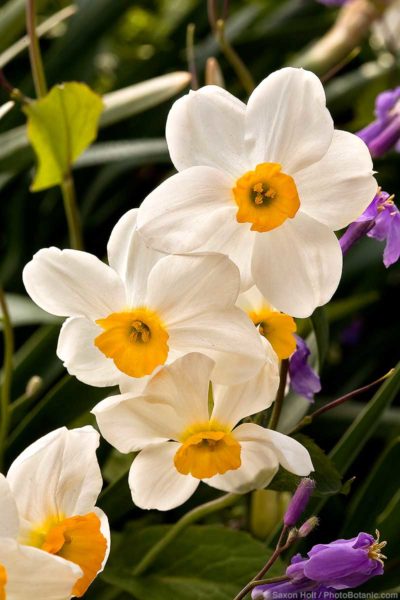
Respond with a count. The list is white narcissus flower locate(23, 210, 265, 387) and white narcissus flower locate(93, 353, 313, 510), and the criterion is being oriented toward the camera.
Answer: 2

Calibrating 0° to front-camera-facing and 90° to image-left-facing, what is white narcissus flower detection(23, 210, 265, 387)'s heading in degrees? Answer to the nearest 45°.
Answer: approximately 0°

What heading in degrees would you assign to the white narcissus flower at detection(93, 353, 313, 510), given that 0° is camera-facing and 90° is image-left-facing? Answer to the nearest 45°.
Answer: approximately 0°

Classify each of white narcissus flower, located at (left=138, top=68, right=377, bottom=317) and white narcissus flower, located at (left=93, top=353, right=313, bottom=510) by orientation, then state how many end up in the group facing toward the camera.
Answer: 2
